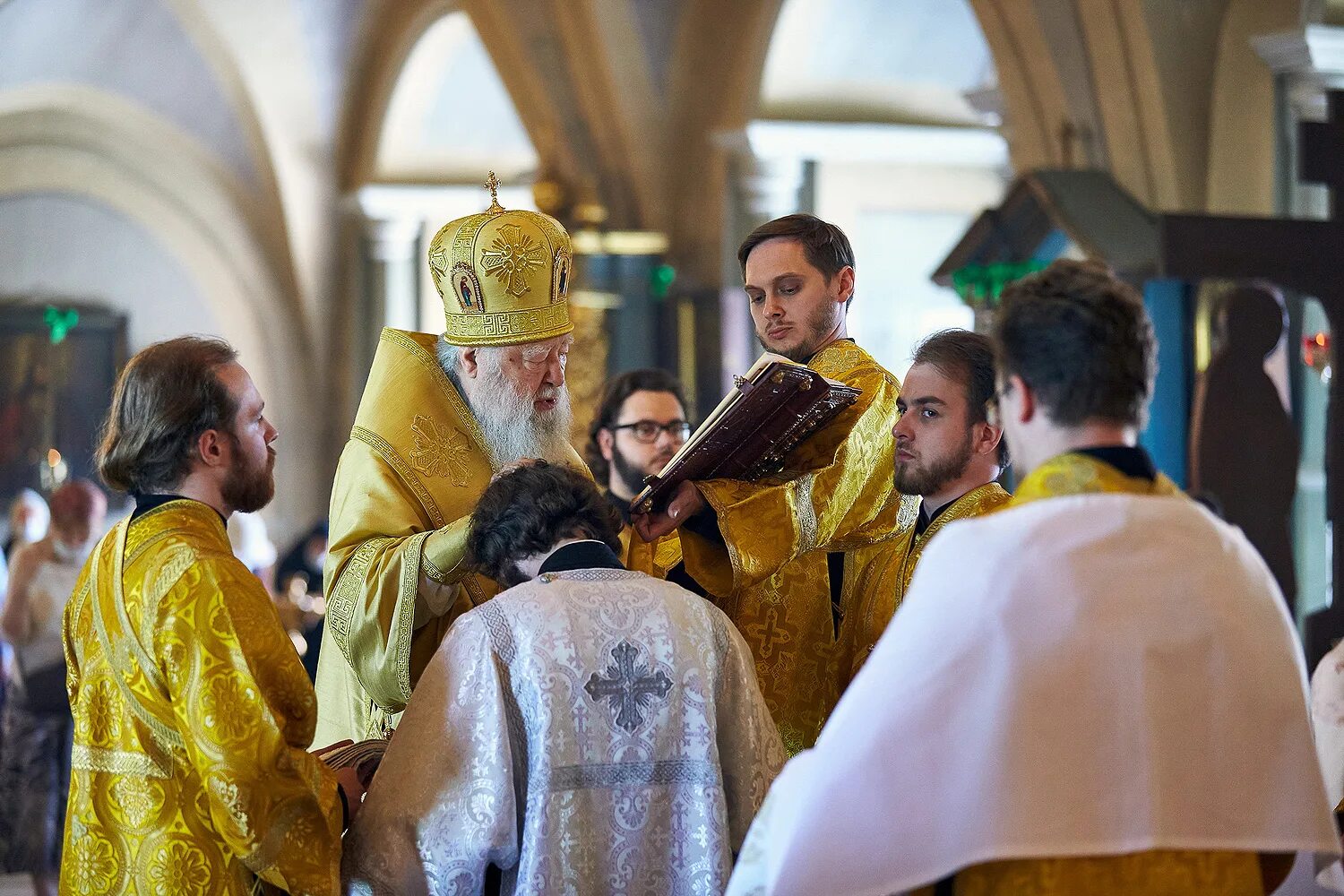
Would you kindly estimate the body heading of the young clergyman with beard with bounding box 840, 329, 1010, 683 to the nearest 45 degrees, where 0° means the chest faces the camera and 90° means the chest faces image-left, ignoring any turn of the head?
approximately 45°

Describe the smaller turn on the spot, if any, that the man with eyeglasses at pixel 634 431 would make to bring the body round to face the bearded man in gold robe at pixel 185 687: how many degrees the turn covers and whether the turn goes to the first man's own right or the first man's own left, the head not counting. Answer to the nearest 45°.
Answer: approximately 45° to the first man's own right

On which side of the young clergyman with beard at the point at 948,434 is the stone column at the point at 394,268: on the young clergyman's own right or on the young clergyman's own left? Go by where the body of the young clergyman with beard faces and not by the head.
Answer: on the young clergyman's own right

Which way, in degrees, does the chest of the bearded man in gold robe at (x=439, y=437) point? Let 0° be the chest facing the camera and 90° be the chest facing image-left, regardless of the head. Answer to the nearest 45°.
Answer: approximately 315°

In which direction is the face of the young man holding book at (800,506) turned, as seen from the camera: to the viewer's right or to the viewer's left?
to the viewer's left

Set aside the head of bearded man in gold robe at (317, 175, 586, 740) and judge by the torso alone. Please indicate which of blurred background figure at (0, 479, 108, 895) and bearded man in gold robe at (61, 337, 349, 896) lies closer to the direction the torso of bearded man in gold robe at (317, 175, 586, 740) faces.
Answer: the bearded man in gold robe

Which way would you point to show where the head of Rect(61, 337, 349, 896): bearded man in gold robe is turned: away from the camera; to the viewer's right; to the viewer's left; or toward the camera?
to the viewer's right

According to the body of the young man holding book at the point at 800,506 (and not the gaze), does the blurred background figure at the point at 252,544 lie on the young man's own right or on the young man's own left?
on the young man's own right

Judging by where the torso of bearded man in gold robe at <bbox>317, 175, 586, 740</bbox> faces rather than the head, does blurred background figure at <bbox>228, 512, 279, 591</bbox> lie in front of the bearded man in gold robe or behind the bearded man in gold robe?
behind

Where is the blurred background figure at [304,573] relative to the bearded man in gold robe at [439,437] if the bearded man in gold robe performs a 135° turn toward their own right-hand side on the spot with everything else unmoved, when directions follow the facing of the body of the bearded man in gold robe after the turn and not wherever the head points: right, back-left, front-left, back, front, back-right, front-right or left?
right

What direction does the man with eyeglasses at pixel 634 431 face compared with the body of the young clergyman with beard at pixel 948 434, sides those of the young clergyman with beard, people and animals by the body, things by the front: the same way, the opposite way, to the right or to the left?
to the left

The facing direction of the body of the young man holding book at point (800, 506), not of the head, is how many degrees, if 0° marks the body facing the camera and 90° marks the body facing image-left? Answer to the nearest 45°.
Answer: approximately 45°
